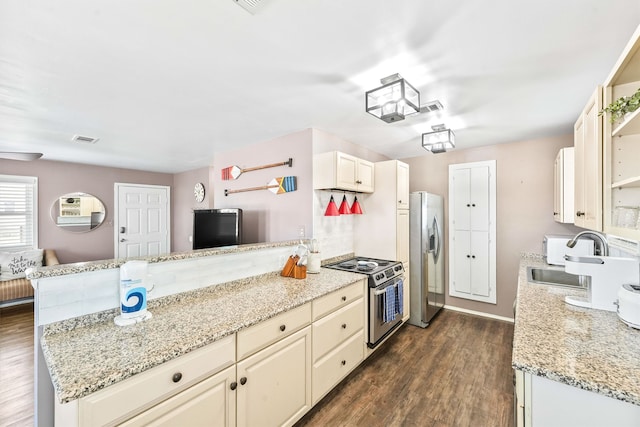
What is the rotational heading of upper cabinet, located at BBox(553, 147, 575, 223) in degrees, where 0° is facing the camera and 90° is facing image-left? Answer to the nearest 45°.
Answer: approximately 90°

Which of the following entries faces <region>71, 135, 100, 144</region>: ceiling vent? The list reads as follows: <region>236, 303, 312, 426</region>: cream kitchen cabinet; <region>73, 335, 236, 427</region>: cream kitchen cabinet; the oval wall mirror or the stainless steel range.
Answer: the oval wall mirror

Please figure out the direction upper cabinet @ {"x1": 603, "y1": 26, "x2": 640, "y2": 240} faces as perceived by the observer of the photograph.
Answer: facing to the left of the viewer

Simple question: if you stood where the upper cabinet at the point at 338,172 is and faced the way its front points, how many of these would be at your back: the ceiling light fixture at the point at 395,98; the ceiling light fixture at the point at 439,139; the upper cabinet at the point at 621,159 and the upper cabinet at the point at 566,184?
0

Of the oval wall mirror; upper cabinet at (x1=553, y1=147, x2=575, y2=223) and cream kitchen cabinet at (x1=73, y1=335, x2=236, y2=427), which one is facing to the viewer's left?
the upper cabinet

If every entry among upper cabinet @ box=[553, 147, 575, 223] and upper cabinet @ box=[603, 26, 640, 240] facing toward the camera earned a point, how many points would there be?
0

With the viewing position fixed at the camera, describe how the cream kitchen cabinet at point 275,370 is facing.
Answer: facing the viewer and to the right of the viewer

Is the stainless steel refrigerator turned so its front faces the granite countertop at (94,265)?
no

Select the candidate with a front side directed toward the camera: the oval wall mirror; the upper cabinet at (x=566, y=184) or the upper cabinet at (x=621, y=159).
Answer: the oval wall mirror

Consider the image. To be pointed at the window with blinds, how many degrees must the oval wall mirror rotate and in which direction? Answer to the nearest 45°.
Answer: approximately 90° to its right

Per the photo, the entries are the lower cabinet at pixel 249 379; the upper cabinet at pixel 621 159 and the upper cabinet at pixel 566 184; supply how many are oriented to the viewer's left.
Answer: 2

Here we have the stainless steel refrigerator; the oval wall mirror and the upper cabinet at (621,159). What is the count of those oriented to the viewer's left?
1

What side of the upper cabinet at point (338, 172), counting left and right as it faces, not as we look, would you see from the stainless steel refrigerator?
left

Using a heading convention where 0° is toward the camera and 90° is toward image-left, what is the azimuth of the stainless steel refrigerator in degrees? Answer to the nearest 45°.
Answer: approximately 315°

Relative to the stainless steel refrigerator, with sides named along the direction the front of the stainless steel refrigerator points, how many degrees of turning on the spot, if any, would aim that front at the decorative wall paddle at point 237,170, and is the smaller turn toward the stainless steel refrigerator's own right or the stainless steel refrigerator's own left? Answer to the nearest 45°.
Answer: approximately 135° to the stainless steel refrigerator's own right

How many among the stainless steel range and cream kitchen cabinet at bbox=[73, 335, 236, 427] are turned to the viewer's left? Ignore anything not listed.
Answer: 0
